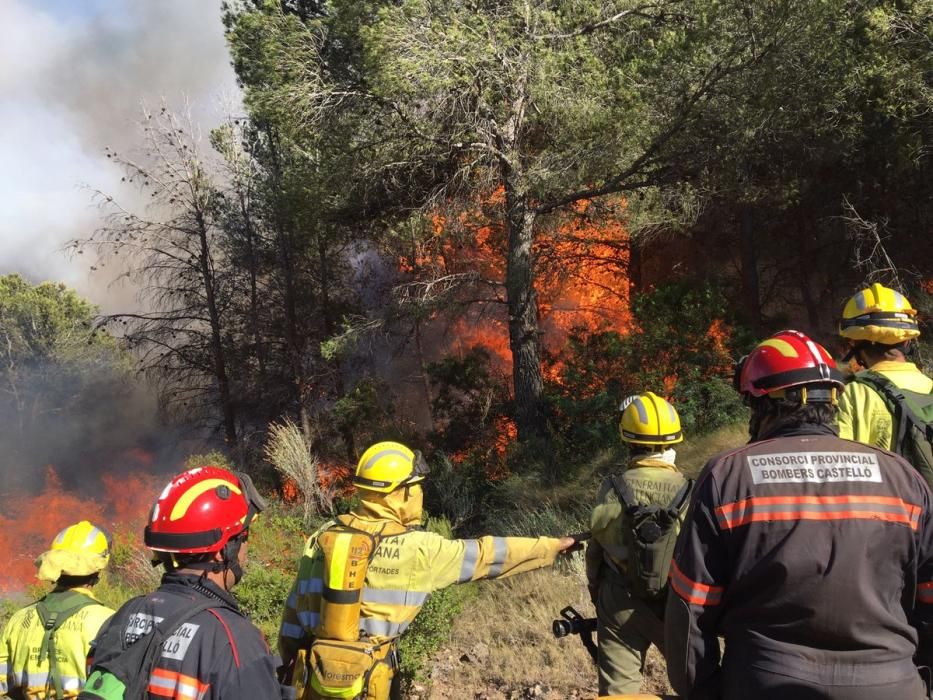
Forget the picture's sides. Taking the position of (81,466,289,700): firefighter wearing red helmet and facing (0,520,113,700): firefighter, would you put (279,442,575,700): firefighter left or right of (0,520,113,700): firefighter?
right

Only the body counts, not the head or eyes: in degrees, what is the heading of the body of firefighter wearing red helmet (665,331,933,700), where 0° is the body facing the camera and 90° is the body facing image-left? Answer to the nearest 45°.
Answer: approximately 180°

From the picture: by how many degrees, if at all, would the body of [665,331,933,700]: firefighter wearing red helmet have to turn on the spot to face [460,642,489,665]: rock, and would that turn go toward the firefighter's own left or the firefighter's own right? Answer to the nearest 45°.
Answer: approximately 45° to the firefighter's own left

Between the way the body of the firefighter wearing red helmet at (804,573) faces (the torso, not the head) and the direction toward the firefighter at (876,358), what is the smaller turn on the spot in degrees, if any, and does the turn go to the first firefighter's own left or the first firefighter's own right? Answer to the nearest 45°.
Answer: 0° — they already face them

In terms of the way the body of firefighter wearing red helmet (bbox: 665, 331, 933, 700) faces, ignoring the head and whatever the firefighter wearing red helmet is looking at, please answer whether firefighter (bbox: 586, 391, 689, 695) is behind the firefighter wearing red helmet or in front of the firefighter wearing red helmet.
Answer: in front

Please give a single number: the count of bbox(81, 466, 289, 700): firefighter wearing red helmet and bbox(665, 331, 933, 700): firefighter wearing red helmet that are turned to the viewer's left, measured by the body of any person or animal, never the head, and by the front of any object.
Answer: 0

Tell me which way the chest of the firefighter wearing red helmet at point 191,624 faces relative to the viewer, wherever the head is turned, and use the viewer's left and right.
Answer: facing away from the viewer and to the right of the viewer

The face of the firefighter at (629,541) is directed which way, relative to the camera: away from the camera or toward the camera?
away from the camera

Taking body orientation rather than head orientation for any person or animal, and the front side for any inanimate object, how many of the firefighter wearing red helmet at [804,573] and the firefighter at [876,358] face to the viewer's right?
0

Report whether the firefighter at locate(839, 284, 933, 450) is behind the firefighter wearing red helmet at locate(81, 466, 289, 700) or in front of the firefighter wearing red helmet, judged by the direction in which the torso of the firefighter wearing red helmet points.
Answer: in front

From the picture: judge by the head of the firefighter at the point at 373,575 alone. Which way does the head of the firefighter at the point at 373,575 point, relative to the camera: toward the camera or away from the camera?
away from the camera

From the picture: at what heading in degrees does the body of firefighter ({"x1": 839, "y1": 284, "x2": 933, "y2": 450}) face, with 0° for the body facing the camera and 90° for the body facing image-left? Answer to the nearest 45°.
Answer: approximately 135°

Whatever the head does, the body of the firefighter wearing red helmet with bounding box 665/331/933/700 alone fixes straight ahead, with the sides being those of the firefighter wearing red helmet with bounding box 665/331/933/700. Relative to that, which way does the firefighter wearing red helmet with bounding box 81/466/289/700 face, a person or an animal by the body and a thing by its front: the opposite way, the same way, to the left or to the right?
the same way

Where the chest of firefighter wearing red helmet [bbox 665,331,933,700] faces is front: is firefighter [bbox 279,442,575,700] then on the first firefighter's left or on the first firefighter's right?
on the first firefighter's left
